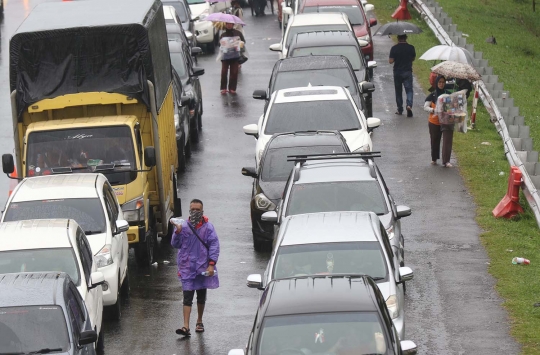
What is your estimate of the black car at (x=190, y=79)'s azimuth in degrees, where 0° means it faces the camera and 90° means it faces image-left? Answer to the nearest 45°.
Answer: approximately 0°

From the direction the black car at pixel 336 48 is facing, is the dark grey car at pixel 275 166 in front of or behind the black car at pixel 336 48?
in front

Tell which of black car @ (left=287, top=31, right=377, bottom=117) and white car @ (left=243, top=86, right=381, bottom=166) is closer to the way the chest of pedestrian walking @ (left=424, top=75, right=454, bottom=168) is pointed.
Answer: the white car

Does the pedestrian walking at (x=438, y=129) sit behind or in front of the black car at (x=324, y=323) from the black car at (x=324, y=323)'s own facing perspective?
behind
